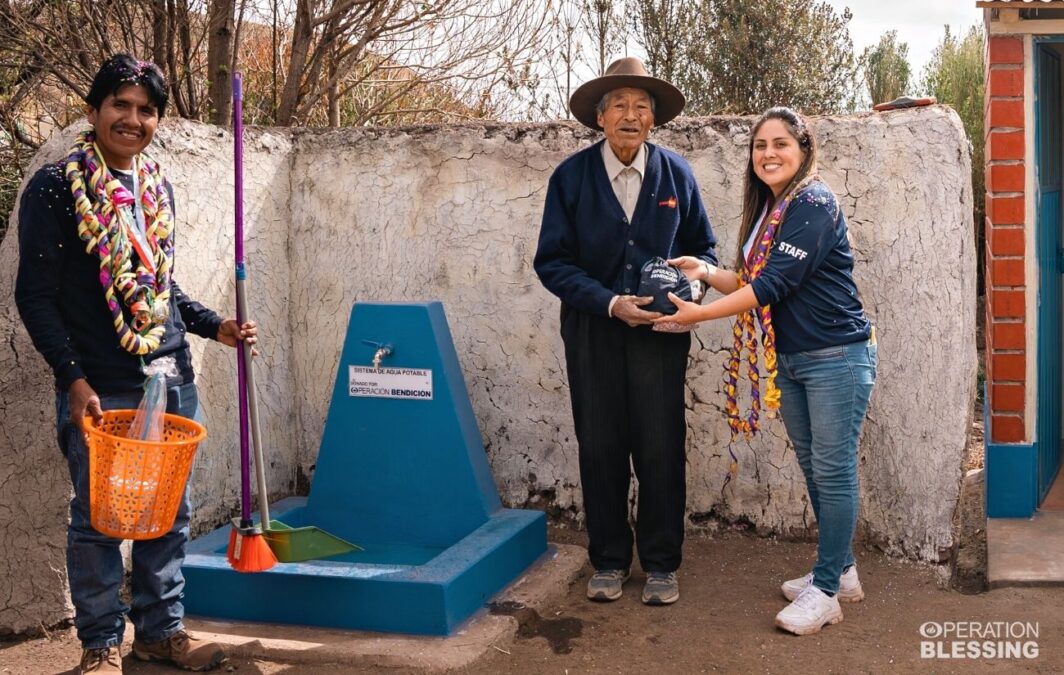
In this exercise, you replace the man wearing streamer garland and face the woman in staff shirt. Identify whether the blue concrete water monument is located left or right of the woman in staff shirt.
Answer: left

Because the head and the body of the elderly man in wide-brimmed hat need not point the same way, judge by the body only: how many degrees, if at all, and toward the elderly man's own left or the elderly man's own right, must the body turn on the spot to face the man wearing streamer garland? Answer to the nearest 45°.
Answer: approximately 45° to the elderly man's own right

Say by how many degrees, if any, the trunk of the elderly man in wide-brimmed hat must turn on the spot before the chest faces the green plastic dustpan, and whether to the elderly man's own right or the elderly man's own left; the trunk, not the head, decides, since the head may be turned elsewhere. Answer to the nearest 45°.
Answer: approximately 90° to the elderly man's own right

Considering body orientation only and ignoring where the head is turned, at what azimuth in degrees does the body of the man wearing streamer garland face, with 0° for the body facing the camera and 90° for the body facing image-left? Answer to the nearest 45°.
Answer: approximately 315°

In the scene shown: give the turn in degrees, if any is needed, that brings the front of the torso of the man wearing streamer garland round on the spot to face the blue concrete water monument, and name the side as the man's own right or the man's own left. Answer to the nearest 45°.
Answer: approximately 90° to the man's own left

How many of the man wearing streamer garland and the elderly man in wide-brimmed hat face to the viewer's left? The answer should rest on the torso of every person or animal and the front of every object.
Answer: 0

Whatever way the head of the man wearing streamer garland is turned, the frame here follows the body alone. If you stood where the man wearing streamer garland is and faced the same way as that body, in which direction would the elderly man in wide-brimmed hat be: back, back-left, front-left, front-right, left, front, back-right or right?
front-left

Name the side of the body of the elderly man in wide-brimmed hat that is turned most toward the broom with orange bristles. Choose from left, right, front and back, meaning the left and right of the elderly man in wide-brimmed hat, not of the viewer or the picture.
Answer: right
